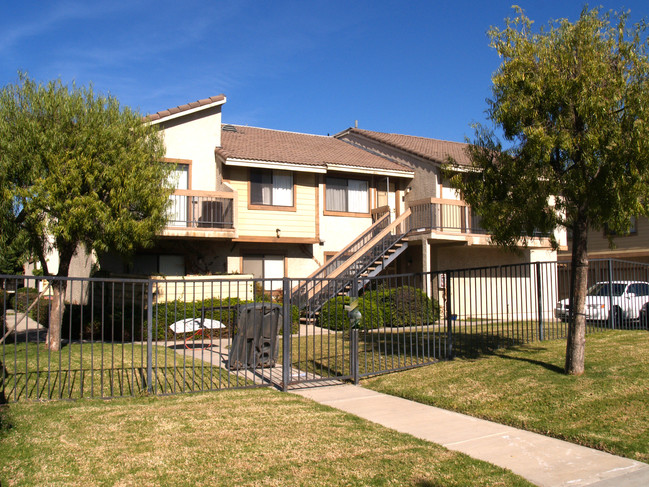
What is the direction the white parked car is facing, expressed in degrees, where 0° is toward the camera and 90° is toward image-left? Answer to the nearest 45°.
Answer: approximately 45°

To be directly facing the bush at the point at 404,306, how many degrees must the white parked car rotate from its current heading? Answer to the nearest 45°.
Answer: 0° — it already faces it

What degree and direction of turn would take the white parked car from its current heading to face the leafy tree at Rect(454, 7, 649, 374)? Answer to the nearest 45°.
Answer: approximately 45° to its left

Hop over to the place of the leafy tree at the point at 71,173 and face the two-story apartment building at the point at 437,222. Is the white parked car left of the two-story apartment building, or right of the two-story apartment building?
right

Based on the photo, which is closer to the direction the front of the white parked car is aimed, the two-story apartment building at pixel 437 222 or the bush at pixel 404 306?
the bush

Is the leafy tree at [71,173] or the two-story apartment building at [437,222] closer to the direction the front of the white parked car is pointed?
the leafy tree

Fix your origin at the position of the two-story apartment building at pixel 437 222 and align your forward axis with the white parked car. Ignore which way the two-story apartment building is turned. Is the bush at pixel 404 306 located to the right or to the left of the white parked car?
right
